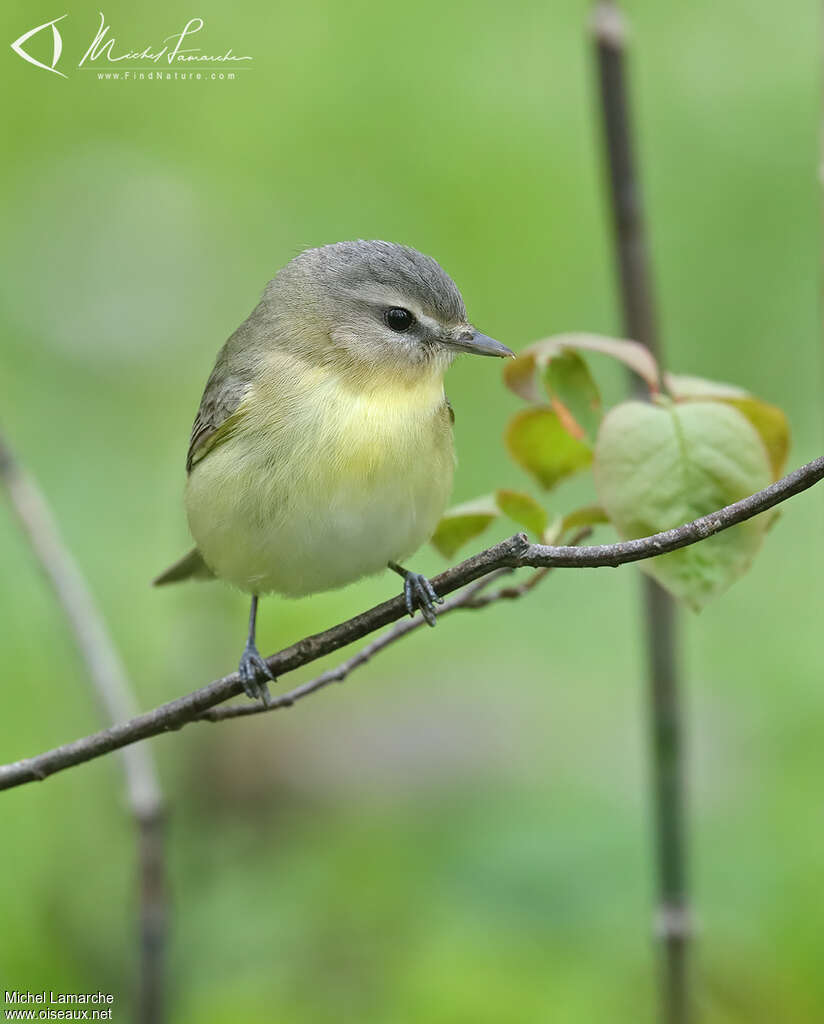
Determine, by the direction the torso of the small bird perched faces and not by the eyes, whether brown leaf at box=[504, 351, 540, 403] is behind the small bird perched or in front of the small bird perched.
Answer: in front

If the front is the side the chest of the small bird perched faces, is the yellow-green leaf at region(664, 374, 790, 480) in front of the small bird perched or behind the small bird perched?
in front

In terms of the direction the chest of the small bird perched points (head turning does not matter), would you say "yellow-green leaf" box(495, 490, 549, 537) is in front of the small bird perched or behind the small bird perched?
in front

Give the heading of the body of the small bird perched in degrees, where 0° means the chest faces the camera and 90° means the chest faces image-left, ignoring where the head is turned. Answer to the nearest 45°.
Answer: approximately 315°
